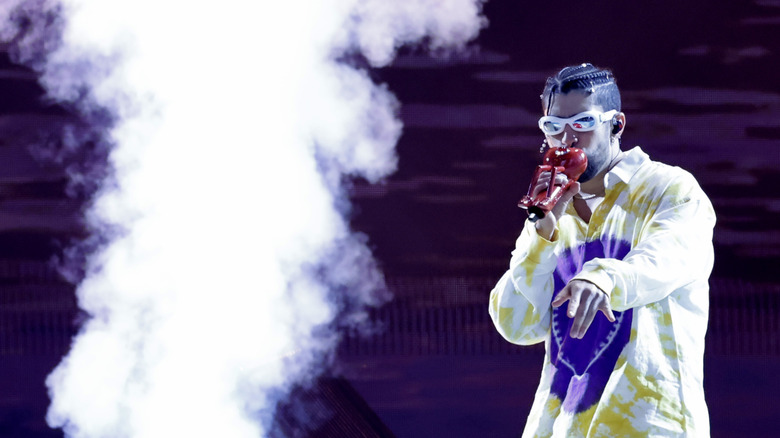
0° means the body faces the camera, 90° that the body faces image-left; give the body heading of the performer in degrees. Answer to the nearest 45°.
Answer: approximately 45°

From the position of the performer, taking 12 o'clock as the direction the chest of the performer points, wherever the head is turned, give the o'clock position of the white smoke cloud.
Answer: The white smoke cloud is roughly at 3 o'clock from the performer.
